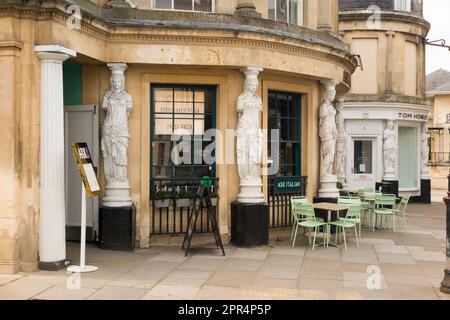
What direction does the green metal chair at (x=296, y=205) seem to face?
to the viewer's right

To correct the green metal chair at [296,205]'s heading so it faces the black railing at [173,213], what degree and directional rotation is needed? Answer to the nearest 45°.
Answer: approximately 180°

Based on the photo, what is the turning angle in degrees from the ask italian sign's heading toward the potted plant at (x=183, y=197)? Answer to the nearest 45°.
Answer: approximately 45° to its right

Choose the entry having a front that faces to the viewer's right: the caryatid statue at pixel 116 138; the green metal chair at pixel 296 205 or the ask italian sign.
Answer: the green metal chair

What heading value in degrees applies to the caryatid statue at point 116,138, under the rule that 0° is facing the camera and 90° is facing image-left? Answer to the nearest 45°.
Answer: approximately 0°

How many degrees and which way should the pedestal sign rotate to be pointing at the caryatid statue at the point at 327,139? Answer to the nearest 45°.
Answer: approximately 90° to its left

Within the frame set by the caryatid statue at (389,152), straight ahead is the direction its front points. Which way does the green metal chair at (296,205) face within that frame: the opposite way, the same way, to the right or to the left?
to the left

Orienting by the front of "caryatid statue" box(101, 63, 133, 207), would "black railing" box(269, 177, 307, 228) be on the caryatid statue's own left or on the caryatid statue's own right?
on the caryatid statue's own left
